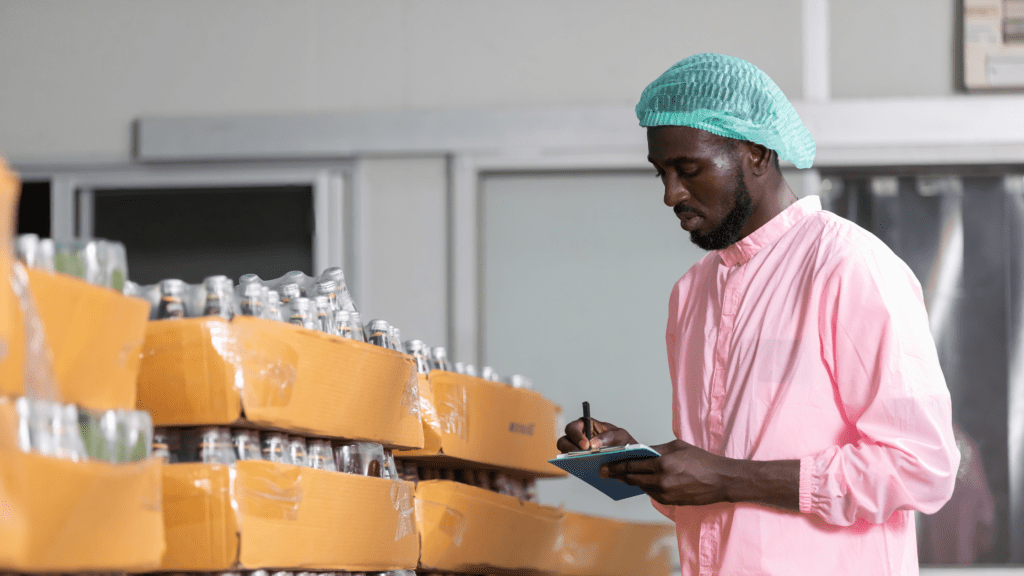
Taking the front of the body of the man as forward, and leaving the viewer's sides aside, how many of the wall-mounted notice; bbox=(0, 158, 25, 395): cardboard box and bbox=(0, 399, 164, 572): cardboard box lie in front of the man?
2

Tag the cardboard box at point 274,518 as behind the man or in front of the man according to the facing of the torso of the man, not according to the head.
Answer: in front

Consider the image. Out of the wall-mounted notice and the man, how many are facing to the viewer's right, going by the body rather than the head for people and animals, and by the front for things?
0

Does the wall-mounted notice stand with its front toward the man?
yes

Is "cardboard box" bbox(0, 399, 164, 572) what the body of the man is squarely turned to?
yes

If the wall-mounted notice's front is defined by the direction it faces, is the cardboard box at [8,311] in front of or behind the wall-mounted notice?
in front

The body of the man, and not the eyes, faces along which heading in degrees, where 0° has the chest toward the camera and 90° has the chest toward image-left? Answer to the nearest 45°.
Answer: approximately 45°

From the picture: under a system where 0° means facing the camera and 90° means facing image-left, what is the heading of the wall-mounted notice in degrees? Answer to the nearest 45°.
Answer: approximately 0°

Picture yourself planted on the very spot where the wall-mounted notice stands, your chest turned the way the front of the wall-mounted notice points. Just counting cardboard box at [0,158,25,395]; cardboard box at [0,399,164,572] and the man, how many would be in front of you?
3

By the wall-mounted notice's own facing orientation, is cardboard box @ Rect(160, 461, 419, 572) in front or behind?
in front

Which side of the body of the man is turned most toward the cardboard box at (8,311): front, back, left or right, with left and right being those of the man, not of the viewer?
front

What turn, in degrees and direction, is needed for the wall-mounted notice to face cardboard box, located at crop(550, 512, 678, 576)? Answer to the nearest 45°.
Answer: approximately 45° to its right
